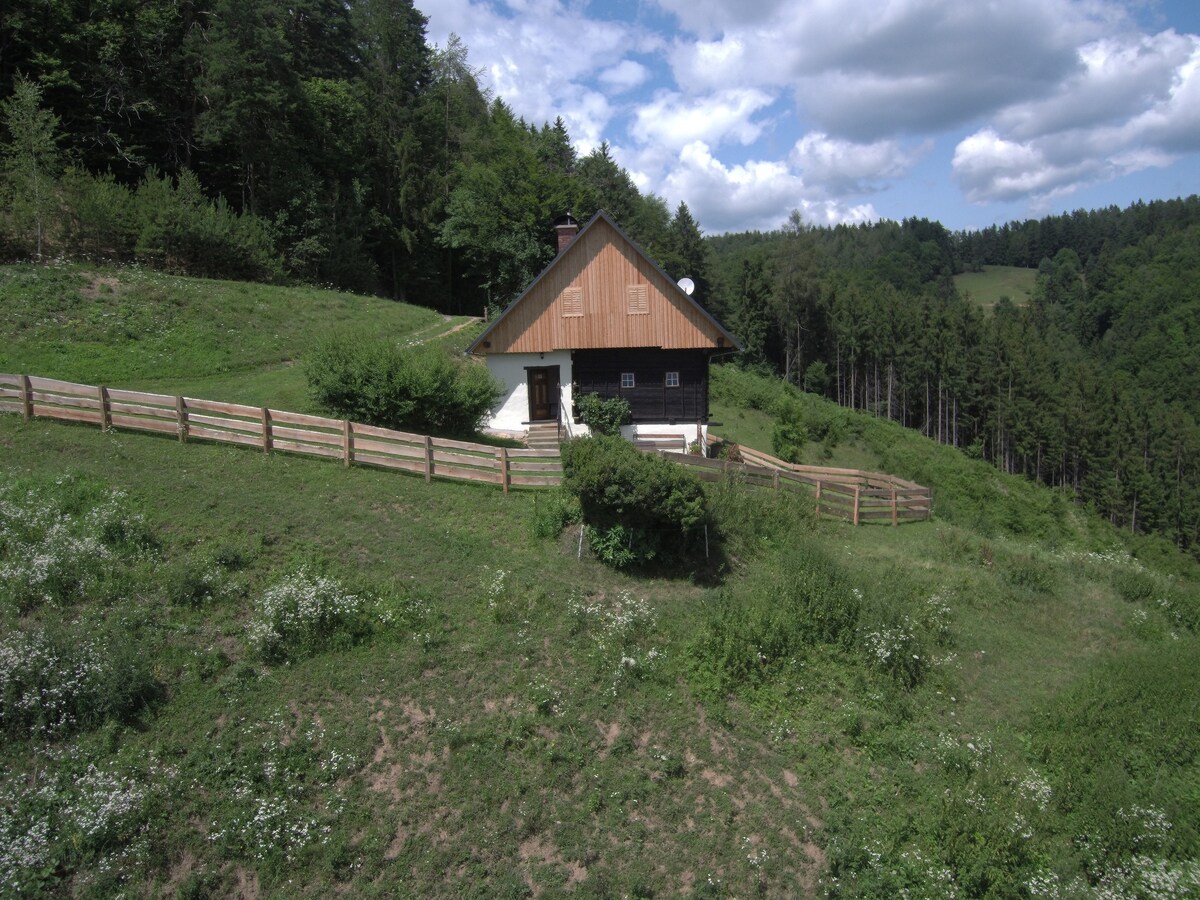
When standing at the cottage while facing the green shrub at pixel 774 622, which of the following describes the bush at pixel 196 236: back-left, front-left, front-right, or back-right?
back-right

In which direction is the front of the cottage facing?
toward the camera

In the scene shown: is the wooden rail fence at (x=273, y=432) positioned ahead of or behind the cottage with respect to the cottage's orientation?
ahead

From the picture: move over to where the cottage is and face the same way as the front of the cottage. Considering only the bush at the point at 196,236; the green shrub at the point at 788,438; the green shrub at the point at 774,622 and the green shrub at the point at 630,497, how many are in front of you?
2

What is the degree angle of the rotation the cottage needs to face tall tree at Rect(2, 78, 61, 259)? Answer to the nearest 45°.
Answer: approximately 90° to its right

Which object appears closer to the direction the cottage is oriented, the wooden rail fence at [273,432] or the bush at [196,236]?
the wooden rail fence

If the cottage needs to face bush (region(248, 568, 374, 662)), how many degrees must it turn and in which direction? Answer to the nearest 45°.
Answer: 0° — it already faces it

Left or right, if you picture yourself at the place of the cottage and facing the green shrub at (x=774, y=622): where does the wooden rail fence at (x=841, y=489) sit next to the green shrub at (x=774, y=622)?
left

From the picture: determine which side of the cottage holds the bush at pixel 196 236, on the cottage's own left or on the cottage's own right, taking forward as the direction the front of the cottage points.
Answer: on the cottage's own right

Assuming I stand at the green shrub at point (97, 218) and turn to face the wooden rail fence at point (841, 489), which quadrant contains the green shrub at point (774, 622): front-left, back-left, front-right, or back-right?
front-right

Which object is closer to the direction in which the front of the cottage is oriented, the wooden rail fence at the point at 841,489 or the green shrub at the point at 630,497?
the green shrub

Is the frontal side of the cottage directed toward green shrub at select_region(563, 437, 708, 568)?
yes

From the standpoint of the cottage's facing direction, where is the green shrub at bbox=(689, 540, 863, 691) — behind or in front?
in front

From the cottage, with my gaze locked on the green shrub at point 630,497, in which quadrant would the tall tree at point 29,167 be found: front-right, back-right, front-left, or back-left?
back-right
